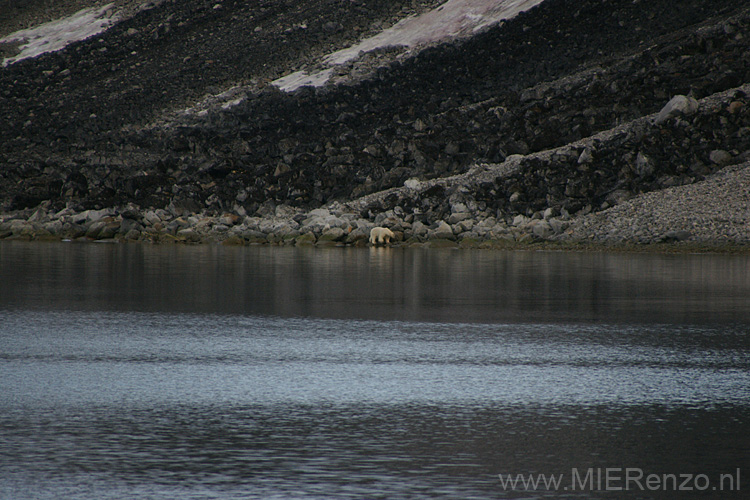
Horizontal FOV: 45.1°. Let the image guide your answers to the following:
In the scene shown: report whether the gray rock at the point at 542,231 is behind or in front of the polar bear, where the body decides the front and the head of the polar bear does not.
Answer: in front

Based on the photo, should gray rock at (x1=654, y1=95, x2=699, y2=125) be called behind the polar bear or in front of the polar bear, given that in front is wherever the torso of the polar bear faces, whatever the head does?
in front

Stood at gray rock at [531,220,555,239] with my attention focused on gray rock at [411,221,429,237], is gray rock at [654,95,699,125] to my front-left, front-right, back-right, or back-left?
back-right

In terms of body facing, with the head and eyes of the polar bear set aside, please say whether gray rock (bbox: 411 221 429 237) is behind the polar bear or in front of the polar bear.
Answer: in front

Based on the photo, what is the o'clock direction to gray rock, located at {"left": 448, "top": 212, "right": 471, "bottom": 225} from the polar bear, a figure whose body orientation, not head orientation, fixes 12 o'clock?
The gray rock is roughly at 11 o'clock from the polar bear.

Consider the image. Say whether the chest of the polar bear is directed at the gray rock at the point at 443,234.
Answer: yes

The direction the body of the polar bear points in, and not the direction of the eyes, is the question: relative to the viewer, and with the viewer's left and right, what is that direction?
facing to the right of the viewer
